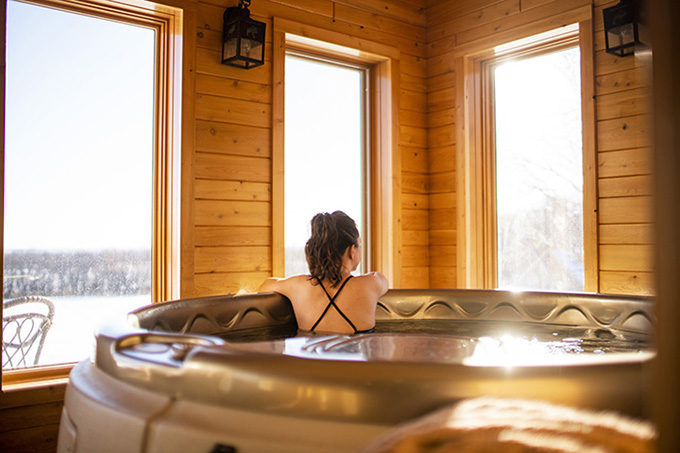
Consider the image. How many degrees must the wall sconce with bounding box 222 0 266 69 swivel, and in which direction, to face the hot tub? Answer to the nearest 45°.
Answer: approximately 45° to its right

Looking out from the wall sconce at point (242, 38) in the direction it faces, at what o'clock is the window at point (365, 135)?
The window is roughly at 9 o'clock from the wall sconce.

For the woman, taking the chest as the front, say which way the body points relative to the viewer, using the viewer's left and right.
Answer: facing away from the viewer

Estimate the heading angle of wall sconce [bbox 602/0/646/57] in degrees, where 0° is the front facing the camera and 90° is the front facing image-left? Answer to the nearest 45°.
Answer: approximately 45°

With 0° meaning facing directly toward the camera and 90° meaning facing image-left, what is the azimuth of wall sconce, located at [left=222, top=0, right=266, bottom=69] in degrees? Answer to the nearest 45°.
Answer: approximately 315°

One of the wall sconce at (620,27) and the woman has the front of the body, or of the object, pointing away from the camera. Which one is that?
the woman
